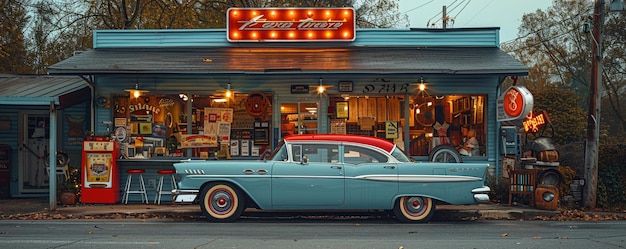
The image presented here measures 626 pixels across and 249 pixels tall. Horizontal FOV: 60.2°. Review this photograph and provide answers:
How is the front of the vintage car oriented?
to the viewer's left

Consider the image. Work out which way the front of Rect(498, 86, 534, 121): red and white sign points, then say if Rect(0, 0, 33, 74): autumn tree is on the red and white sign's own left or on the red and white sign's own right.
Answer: on the red and white sign's own right

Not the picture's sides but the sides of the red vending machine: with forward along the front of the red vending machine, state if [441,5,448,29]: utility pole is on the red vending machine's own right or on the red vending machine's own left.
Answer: on the red vending machine's own left

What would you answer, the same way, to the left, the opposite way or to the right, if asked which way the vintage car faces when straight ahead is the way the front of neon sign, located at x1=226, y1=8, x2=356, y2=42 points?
to the right

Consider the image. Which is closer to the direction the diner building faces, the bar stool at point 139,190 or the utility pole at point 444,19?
the bar stool

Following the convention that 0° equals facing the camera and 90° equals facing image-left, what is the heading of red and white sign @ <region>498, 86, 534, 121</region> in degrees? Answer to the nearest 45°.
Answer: approximately 45°

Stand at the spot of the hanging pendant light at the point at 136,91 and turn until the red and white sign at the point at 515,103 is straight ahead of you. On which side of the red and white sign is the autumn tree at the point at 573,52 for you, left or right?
left

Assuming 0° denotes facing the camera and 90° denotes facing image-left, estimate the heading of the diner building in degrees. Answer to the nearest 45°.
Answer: approximately 0°
